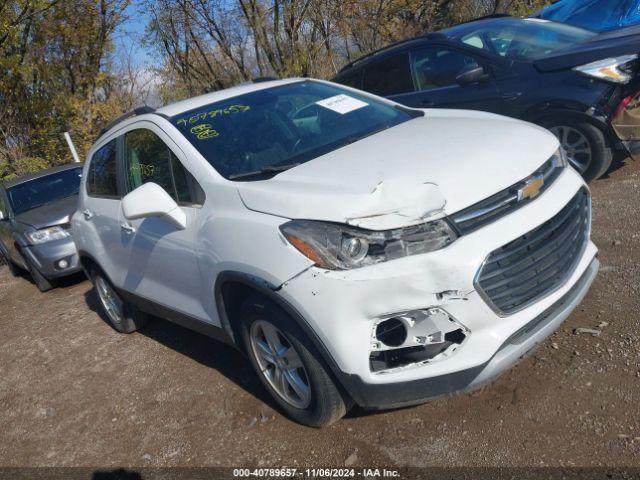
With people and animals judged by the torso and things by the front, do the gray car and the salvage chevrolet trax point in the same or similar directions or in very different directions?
same or similar directions

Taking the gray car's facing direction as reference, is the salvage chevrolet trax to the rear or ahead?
ahead

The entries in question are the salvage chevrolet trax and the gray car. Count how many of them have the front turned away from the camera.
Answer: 0

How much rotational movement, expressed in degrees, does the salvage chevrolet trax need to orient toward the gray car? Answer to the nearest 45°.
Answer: approximately 180°
